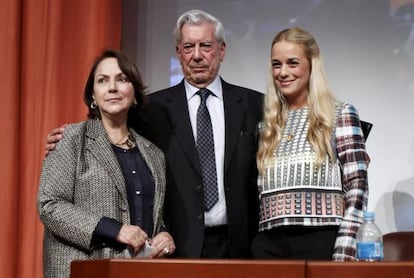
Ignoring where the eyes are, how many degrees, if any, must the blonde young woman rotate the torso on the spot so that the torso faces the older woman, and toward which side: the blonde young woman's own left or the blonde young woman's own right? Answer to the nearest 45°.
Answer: approximately 45° to the blonde young woman's own right

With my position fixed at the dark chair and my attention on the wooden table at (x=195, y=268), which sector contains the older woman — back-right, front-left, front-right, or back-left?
front-right

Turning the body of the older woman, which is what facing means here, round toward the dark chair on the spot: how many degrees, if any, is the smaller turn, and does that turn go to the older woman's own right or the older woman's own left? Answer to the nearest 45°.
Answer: approximately 90° to the older woman's own left

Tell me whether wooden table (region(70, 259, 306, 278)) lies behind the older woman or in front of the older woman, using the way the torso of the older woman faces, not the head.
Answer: in front

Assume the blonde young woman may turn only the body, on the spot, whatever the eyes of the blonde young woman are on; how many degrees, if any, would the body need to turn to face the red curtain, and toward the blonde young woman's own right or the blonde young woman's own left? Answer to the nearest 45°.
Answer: approximately 90° to the blonde young woman's own right

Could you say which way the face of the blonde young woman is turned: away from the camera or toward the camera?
toward the camera

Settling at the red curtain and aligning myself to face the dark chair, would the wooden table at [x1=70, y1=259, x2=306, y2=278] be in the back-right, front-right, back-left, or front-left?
front-right

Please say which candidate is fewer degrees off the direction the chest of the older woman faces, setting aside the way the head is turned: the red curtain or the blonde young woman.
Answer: the blonde young woman

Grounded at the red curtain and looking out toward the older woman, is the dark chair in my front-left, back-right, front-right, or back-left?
front-left

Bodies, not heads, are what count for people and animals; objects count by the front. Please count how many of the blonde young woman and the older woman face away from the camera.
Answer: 0

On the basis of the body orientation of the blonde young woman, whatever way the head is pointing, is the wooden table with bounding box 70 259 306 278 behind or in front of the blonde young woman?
in front

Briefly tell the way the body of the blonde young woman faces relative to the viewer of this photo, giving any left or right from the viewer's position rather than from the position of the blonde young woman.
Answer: facing the viewer and to the left of the viewer

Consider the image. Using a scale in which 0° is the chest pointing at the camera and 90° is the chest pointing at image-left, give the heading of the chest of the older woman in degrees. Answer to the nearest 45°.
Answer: approximately 315°
